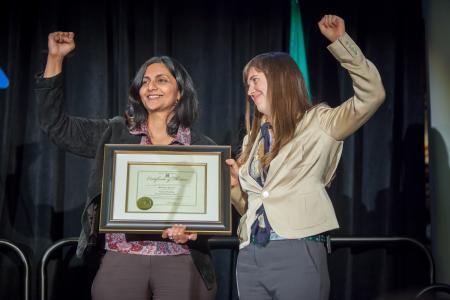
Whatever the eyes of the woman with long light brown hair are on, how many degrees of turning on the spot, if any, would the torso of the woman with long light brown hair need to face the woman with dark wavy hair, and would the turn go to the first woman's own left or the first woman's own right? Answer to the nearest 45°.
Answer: approximately 45° to the first woman's own right

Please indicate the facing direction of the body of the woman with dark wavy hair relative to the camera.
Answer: toward the camera

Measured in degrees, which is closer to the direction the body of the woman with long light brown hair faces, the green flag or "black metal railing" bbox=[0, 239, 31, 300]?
the black metal railing

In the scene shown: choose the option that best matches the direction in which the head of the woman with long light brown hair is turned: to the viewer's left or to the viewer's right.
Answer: to the viewer's left

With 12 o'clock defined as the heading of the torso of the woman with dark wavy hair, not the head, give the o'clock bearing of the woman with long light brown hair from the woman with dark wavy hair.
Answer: The woman with long light brown hair is roughly at 10 o'clock from the woman with dark wavy hair.

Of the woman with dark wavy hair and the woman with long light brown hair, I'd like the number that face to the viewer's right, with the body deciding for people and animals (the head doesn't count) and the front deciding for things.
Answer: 0

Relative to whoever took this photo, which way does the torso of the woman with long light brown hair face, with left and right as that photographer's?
facing the viewer and to the left of the viewer

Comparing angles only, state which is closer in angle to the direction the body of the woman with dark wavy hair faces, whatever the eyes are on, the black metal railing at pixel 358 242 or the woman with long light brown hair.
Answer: the woman with long light brown hair
